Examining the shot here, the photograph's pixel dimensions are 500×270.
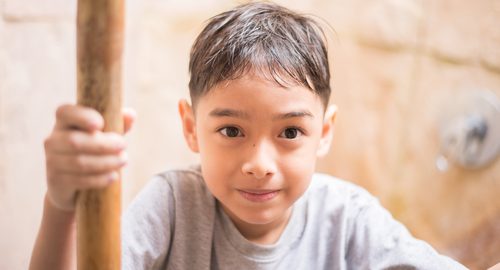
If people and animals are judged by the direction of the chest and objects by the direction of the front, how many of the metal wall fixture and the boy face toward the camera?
2

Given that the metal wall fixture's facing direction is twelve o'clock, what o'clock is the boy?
The boy is roughly at 1 o'clock from the metal wall fixture.

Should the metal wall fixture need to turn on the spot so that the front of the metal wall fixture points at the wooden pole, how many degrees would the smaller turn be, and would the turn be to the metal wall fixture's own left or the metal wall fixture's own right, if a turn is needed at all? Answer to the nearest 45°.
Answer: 0° — it already faces it

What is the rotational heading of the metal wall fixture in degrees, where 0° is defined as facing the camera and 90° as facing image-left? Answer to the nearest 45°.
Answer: approximately 0°

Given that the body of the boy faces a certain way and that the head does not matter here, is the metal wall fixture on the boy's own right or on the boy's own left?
on the boy's own left
